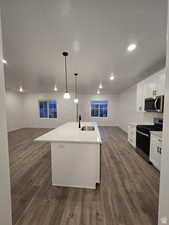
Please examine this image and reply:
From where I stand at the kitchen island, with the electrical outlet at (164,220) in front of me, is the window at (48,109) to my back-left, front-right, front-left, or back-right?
back-left

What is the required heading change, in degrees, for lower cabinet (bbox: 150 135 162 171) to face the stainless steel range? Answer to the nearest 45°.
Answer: approximately 90° to its right

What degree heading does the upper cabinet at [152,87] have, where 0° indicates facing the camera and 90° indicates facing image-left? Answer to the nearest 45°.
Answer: approximately 45°

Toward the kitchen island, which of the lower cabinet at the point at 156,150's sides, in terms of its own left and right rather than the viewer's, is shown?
front

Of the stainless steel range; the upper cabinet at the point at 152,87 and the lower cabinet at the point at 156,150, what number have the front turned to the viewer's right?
0

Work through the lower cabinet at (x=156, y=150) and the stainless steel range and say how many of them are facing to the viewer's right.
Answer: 0

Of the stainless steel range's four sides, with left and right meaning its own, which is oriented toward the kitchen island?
front

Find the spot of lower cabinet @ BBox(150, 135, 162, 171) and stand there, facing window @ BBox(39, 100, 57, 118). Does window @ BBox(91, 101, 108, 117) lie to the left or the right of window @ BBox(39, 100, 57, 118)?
right

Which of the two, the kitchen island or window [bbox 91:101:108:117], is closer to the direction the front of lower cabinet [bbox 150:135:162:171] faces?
the kitchen island

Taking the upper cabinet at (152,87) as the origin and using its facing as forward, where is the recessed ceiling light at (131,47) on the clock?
The recessed ceiling light is roughly at 11 o'clock from the upper cabinet.

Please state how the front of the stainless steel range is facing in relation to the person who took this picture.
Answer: facing the viewer and to the left of the viewer
